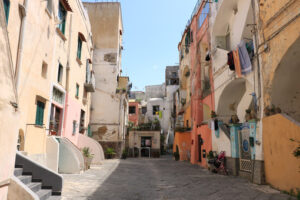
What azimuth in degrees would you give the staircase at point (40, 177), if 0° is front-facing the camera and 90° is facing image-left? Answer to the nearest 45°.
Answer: approximately 315°

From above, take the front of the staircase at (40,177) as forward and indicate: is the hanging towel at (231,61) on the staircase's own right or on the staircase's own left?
on the staircase's own left

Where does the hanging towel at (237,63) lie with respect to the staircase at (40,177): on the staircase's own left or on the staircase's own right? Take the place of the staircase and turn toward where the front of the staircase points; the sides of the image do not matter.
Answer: on the staircase's own left

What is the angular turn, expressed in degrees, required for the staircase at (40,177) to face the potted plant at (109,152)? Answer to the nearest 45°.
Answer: approximately 135° to its left
